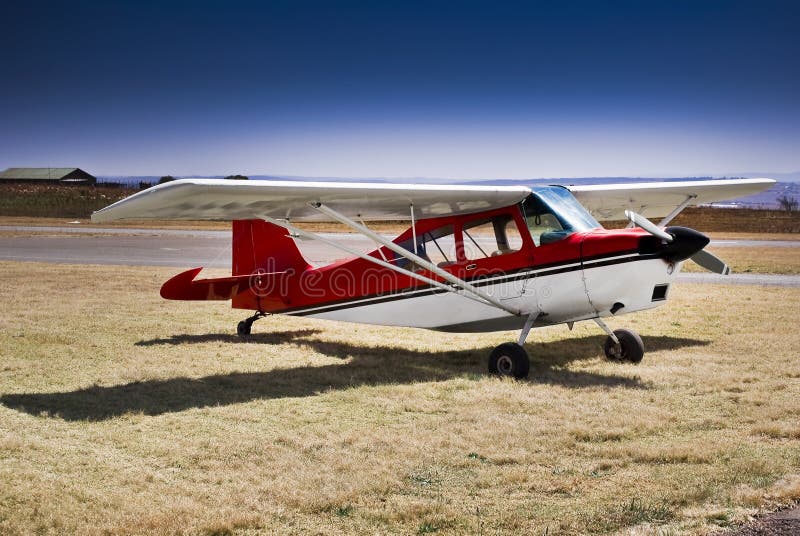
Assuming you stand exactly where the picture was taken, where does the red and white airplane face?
facing the viewer and to the right of the viewer
